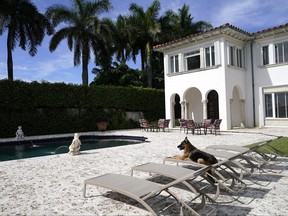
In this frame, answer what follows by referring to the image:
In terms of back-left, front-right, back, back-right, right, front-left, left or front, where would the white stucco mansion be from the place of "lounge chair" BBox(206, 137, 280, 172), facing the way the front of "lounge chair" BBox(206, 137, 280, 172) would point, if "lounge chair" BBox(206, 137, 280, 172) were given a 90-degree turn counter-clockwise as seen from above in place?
back

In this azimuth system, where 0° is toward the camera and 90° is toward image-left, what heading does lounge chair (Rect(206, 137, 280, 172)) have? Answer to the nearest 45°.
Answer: approximately 90°

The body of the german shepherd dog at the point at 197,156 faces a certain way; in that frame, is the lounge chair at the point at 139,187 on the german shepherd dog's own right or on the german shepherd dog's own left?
on the german shepherd dog's own left

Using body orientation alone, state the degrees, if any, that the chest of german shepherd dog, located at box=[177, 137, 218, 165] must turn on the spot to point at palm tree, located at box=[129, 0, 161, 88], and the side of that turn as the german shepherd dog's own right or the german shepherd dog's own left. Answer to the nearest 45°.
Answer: approximately 90° to the german shepherd dog's own right

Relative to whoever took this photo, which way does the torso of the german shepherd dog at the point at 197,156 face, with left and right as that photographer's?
facing to the left of the viewer

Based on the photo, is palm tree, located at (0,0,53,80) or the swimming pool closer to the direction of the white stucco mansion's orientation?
the swimming pool

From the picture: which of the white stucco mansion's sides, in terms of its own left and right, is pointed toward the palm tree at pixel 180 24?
right

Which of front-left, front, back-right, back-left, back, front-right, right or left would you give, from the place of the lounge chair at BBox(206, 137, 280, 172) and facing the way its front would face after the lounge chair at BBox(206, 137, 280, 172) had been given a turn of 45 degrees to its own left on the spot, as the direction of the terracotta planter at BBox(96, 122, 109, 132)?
right

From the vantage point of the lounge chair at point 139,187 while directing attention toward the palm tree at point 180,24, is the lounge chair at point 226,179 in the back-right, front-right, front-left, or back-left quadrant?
front-right

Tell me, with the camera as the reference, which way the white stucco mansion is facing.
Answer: facing the viewer and to the left of the viewer

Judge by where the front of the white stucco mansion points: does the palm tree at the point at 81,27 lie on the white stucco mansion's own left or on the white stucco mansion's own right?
on the white stucco mansion's own right

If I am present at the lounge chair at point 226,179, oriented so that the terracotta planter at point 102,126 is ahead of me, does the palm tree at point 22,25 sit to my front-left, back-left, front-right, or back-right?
front-left

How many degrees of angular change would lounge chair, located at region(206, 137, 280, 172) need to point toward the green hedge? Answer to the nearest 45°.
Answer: approximately 45° to its right
